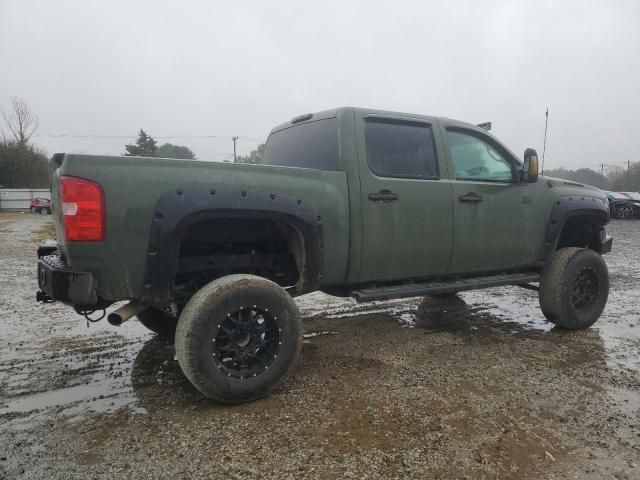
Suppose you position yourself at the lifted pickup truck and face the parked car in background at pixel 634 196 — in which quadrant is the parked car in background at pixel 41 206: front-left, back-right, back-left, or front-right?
front-left

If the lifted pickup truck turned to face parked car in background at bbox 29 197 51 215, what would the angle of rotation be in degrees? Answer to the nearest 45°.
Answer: approximately 90° to its left

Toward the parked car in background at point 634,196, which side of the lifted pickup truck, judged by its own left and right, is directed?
front

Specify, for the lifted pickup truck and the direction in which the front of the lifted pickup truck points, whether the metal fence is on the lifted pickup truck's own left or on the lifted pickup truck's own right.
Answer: on the lifted pickup truck's own left

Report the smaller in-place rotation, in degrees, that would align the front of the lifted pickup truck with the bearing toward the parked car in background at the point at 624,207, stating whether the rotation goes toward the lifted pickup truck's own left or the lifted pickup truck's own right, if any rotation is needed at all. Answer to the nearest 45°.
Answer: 0° — it already faces it

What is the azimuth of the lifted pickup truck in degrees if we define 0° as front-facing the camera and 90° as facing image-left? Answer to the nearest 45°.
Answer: approximately 225°
